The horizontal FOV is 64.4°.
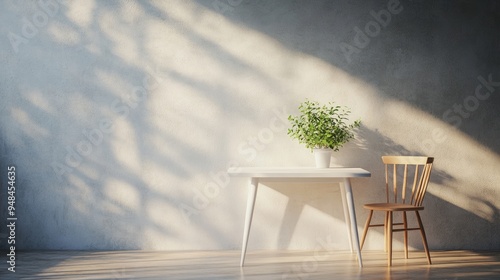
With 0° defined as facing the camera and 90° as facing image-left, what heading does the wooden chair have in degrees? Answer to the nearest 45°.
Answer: approximately 45°

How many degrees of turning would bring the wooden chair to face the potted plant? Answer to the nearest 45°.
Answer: approximately 45° to its right

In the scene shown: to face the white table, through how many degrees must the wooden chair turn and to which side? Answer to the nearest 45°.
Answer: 0° — it already faces it
